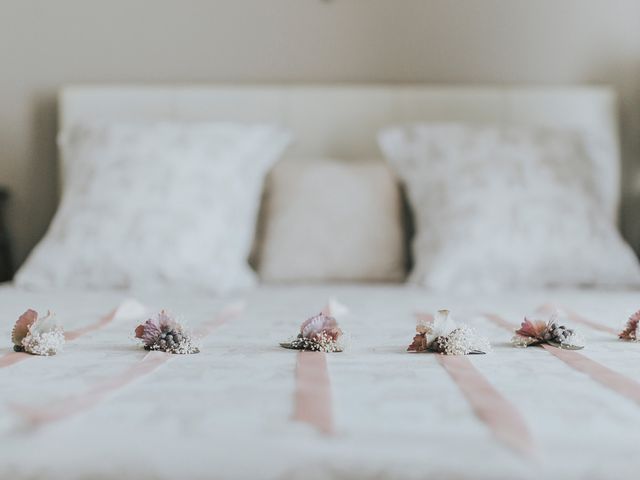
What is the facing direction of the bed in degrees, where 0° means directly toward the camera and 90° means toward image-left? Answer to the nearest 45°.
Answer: approximately 0°

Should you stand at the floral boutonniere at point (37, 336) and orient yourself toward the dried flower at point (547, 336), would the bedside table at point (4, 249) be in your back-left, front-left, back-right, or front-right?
back-left

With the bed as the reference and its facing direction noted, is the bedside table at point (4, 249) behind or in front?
behind
